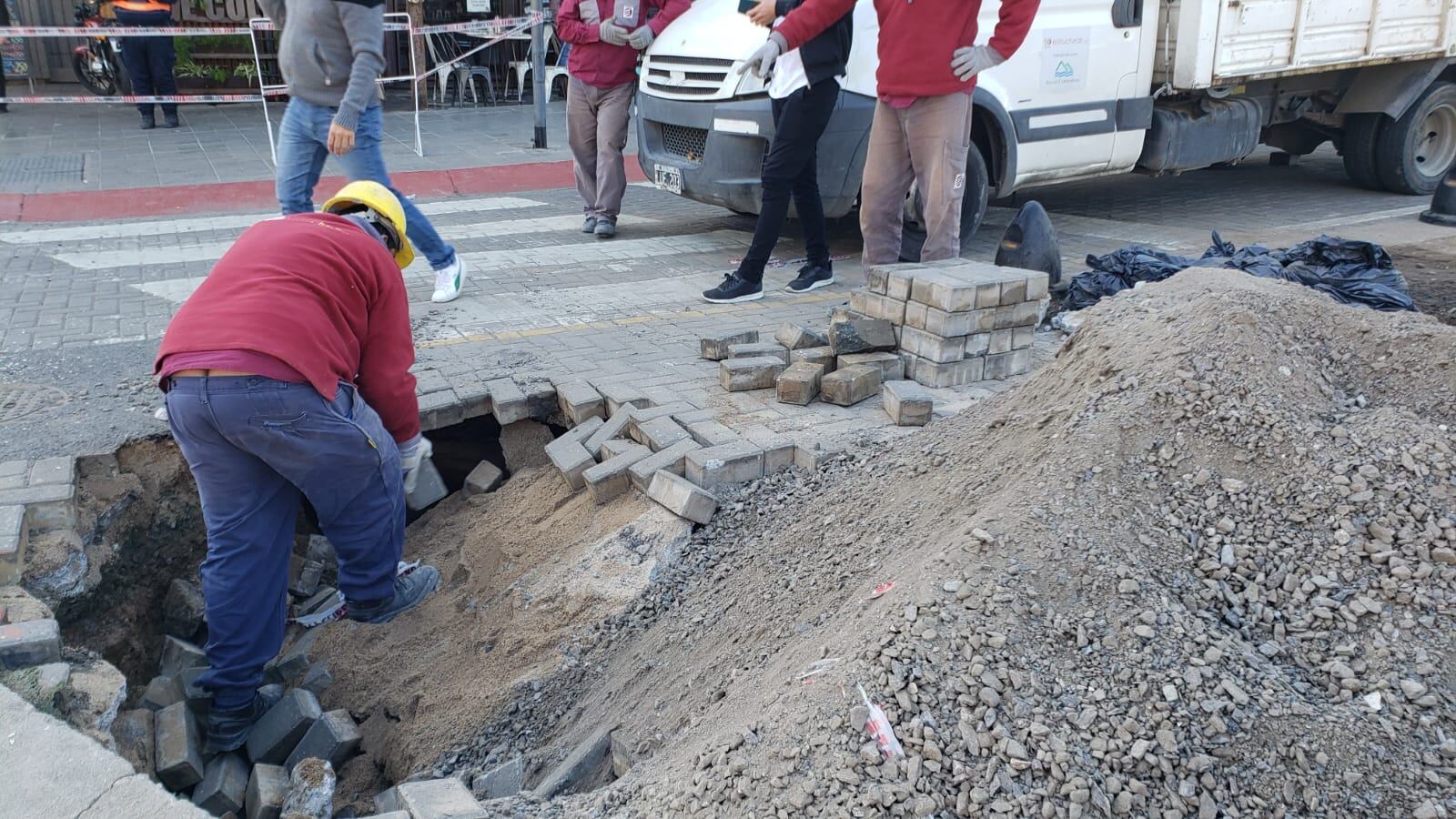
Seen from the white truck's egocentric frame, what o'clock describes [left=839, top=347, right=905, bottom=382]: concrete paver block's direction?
The concrete paver block is roughly at 11 o'clock from the white truck.

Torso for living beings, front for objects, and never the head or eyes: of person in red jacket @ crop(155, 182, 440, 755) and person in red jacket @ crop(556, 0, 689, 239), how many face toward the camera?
1

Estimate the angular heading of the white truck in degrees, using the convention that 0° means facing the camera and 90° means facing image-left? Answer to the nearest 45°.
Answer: approximately 45°

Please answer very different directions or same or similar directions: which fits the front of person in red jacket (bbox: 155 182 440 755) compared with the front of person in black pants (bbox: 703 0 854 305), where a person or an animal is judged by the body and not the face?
very different directions

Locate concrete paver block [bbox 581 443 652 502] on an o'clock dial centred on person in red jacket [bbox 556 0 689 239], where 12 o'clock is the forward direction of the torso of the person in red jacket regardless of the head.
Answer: The concrete paver block is roughly at 12 o'clock from the person in red jacket.

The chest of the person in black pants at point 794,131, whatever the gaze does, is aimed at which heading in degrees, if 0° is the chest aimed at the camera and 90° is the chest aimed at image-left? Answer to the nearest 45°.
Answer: approximately 45°

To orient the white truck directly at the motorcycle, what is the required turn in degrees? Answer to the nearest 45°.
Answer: approximately 45° to its right

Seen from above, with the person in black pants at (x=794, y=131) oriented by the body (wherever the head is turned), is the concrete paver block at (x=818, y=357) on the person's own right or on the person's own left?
on the person's own left

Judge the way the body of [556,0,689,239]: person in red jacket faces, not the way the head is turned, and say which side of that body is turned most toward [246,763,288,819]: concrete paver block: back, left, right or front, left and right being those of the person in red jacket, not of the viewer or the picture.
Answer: front

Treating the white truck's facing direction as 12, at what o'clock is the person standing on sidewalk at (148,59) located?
The person standing on sidewalk is roughly at 2 o'clock from the white truck.

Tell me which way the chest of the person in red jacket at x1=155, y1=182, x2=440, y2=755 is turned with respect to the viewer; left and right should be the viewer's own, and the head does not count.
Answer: facing away from the viewer and to the right of the viewer

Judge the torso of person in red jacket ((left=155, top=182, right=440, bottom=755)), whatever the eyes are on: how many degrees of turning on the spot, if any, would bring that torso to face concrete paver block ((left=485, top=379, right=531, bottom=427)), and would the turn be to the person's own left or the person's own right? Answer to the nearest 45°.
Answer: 0° — they already face it

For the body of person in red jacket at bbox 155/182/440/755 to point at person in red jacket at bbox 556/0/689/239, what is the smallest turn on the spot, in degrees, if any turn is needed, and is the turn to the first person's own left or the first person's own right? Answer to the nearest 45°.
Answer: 0° — they already face them

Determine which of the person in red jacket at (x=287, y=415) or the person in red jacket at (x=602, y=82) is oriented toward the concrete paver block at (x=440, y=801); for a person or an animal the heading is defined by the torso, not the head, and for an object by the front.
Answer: the person in red jacket at (x=602, y=82)
